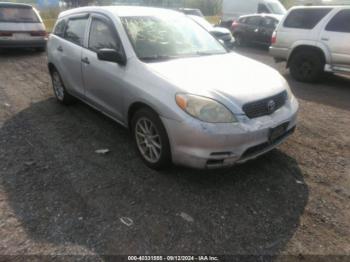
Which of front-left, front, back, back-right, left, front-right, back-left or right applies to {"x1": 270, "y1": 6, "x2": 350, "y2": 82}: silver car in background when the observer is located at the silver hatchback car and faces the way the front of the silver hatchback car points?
left

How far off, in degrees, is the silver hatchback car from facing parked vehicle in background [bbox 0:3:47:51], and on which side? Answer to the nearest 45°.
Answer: approximately 180°

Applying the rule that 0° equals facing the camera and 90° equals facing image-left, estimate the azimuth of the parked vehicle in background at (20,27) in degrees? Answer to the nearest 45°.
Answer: approximately 180°

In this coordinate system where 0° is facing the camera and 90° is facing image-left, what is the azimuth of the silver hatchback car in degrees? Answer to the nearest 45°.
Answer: approximately 315°

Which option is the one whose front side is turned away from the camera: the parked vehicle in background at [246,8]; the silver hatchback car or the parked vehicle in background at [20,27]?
the parked vehicle in background at [20,27]

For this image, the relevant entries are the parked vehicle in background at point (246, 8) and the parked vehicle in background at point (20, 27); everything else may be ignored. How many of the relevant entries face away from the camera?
1

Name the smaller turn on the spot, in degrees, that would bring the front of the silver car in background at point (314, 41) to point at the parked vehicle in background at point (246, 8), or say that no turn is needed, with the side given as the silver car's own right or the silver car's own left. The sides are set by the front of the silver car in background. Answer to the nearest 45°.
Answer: approximately 90° to the silver car's own left

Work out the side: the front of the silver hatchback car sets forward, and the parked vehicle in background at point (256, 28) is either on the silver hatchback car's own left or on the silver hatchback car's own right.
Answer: on the silver hatchback car's own left

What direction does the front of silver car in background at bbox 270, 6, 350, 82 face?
to the viewer's right

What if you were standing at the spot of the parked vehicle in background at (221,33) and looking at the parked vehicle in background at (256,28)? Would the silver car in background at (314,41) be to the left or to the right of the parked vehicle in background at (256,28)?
right
